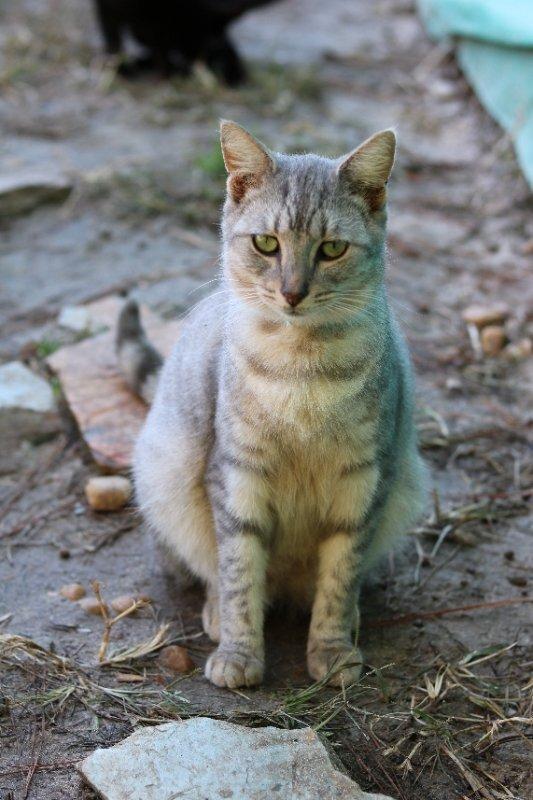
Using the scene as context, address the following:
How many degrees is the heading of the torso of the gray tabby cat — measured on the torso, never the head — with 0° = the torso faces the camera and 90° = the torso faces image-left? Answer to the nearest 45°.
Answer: approximately 0°

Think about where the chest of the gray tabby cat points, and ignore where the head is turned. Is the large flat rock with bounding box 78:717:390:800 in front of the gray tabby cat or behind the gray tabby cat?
in front

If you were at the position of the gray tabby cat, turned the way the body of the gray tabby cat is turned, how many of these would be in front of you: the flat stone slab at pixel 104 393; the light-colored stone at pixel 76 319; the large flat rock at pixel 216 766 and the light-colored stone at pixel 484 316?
1

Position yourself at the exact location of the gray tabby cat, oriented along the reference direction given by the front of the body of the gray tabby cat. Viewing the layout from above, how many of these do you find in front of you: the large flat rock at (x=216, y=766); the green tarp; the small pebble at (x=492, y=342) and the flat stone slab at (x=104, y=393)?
1

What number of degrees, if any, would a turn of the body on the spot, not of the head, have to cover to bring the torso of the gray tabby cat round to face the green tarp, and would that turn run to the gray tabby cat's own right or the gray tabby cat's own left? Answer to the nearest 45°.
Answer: approximately 180°

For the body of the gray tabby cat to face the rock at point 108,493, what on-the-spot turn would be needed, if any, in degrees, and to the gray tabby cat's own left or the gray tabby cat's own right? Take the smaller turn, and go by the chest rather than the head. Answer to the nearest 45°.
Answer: approximately 135° to the gray tabby cat's own right
